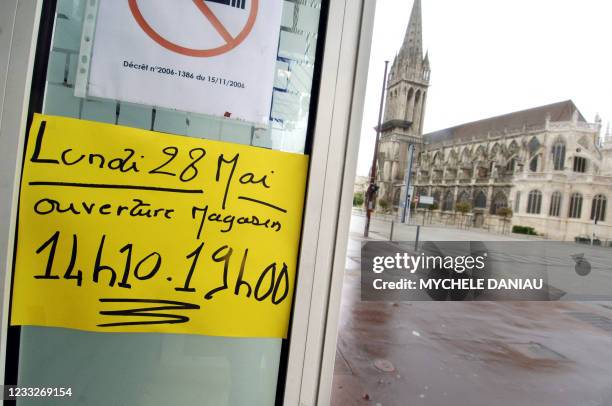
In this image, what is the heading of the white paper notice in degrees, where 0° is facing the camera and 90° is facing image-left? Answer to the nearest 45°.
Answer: approximately 0°

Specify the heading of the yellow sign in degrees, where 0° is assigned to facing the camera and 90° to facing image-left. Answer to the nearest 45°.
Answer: approximately 0°

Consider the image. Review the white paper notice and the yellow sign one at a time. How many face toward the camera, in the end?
2
